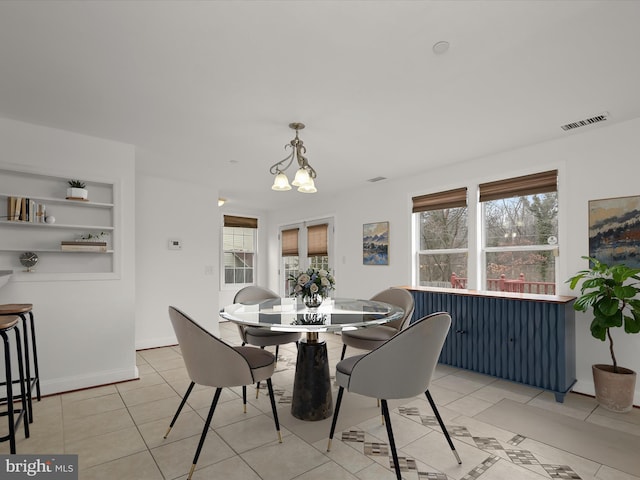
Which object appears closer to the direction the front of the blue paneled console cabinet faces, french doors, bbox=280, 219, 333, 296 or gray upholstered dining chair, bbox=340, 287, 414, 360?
the gray upholstered dining chair

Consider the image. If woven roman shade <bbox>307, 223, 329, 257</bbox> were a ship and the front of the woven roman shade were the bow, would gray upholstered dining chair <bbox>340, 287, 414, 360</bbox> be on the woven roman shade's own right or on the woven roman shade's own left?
on the woven roman shade's own left

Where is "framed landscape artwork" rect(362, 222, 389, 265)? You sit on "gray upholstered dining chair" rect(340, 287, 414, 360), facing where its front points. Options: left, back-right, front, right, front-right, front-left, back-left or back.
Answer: back-right

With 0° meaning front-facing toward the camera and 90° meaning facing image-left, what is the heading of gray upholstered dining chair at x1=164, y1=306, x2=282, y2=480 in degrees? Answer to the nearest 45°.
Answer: approximately 225°

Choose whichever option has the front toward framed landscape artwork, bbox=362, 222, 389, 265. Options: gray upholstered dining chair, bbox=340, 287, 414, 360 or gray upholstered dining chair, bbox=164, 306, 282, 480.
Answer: gray upholstered dining chair, bbox=164, 306, 282, 480

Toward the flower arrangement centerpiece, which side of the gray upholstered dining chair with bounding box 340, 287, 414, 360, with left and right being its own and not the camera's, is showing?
front

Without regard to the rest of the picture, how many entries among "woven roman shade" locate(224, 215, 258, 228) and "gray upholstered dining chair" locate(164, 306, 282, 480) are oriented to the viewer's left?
0

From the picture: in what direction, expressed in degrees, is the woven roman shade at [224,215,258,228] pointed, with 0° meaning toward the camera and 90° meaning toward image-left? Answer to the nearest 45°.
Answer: approximately 315°

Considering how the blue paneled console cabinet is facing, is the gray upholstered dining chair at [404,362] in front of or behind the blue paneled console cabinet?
in front

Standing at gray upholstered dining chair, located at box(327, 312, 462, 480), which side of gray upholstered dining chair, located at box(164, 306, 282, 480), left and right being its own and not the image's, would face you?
right

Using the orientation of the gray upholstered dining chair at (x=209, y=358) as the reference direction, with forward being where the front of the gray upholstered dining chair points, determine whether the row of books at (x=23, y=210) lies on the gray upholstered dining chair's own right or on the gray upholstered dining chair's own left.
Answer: on the gray upholstered dining chair's own left
